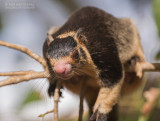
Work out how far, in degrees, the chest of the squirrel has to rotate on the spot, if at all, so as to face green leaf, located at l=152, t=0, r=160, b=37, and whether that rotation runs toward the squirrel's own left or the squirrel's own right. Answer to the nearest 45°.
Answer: approximately 135° to the squirrel's own left

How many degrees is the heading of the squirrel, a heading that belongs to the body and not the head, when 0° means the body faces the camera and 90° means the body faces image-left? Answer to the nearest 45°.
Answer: approximately 45°

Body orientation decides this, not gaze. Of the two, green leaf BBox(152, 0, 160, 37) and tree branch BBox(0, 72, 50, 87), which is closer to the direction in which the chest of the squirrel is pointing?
the tree branch

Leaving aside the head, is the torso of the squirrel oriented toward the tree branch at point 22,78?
yes
